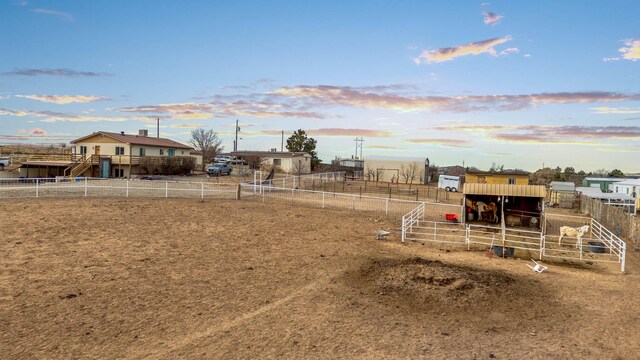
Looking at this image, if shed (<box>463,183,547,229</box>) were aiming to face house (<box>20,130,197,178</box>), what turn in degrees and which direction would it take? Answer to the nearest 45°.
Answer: approximately 90° to its right

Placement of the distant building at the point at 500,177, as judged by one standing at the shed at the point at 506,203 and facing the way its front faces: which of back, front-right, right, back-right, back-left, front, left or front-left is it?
back

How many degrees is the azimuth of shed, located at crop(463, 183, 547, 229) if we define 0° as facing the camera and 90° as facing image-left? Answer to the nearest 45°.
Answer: approximately 0°

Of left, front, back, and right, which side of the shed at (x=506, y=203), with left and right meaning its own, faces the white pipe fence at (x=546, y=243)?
front

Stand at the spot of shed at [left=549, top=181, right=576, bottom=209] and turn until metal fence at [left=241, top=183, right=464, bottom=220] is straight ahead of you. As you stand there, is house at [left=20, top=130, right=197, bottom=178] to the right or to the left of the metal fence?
right

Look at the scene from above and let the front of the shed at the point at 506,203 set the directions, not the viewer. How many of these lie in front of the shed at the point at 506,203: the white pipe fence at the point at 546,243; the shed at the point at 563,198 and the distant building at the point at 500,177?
1

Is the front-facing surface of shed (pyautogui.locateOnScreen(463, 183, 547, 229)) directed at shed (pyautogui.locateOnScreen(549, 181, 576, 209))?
no

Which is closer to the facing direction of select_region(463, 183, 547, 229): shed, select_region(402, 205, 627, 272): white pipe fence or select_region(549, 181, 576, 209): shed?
the white pipe fence

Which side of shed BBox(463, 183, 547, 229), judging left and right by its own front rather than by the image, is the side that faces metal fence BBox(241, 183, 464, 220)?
right
